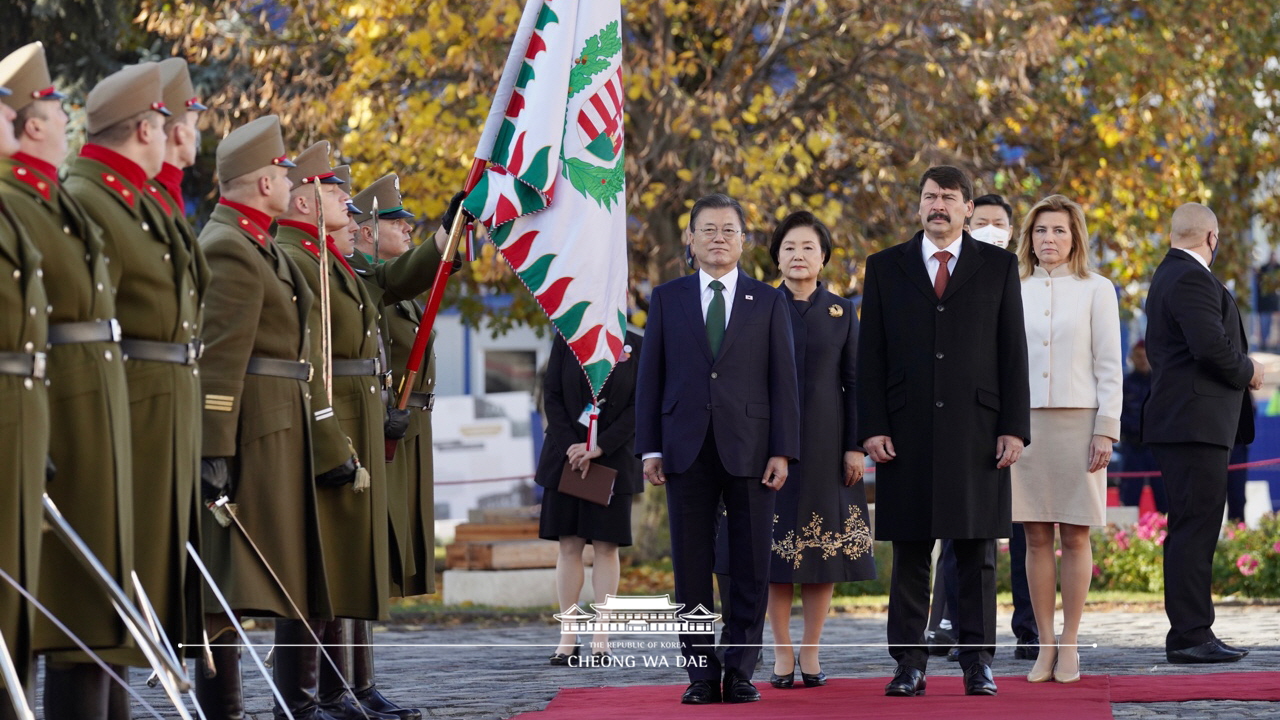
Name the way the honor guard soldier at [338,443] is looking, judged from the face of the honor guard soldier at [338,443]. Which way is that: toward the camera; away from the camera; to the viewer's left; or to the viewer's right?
to the viewer's right

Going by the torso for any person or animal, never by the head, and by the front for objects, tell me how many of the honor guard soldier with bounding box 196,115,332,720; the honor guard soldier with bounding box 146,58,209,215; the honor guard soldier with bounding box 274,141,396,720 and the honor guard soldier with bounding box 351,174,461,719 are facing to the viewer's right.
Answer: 4

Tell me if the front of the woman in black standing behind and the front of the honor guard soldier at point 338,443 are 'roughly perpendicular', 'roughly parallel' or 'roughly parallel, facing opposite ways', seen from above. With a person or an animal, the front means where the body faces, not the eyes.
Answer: roughly perpendicular

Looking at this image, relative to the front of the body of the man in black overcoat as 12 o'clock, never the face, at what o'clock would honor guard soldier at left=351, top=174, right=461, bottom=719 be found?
The honor guard soldier is roughly at 3 o'clock from the man in black overcoat.

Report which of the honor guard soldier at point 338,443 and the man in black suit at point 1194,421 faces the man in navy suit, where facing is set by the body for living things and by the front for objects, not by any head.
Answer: the honor guard soldier

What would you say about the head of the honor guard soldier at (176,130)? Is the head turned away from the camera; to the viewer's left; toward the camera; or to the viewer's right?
to the viewer's right

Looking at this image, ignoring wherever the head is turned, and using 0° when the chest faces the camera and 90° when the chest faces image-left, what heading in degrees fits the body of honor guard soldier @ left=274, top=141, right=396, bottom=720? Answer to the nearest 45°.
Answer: approximately 270°

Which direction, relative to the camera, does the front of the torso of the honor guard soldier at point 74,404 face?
to the viewer's right

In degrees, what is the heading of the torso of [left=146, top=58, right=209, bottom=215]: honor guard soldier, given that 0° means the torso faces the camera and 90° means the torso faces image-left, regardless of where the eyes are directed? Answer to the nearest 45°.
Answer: approximately 270°

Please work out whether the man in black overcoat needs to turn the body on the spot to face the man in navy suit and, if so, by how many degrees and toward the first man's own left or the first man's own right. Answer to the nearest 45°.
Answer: approximately 90° to the first man's own right

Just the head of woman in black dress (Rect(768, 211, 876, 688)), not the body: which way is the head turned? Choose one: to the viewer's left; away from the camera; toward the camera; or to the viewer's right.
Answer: toward the camera

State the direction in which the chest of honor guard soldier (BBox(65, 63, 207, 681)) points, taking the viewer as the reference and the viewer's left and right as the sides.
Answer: facing to the right of the viewer

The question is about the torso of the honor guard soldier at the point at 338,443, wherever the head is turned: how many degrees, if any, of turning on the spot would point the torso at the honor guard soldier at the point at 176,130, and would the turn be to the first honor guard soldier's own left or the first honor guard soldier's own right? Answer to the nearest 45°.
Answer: approximately 135° to the first honor guard soldier's own right

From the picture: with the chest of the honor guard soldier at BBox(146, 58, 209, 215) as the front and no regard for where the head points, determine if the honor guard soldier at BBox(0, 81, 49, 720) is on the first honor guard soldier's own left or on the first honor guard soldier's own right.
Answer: on the first honor guard soldier's own right

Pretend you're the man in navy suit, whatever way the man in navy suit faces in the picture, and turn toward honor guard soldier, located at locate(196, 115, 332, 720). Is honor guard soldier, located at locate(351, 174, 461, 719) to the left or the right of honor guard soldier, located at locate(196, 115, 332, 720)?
right

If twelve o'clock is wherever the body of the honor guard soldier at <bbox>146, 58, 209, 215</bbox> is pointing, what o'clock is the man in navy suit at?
The man in navy suit is roughly at 11 o'clock from the honor guard soldier.

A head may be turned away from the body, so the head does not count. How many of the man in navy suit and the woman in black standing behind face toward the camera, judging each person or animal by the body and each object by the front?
2

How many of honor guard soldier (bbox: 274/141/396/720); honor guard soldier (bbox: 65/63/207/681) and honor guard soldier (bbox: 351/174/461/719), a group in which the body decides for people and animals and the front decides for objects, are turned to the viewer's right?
3

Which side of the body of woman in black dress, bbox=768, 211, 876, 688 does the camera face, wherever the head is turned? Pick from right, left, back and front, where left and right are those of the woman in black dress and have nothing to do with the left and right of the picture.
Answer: front

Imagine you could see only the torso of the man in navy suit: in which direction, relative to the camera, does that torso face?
toward the camera

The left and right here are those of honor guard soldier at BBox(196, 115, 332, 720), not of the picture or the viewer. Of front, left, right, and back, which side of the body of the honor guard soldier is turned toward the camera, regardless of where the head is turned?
right
